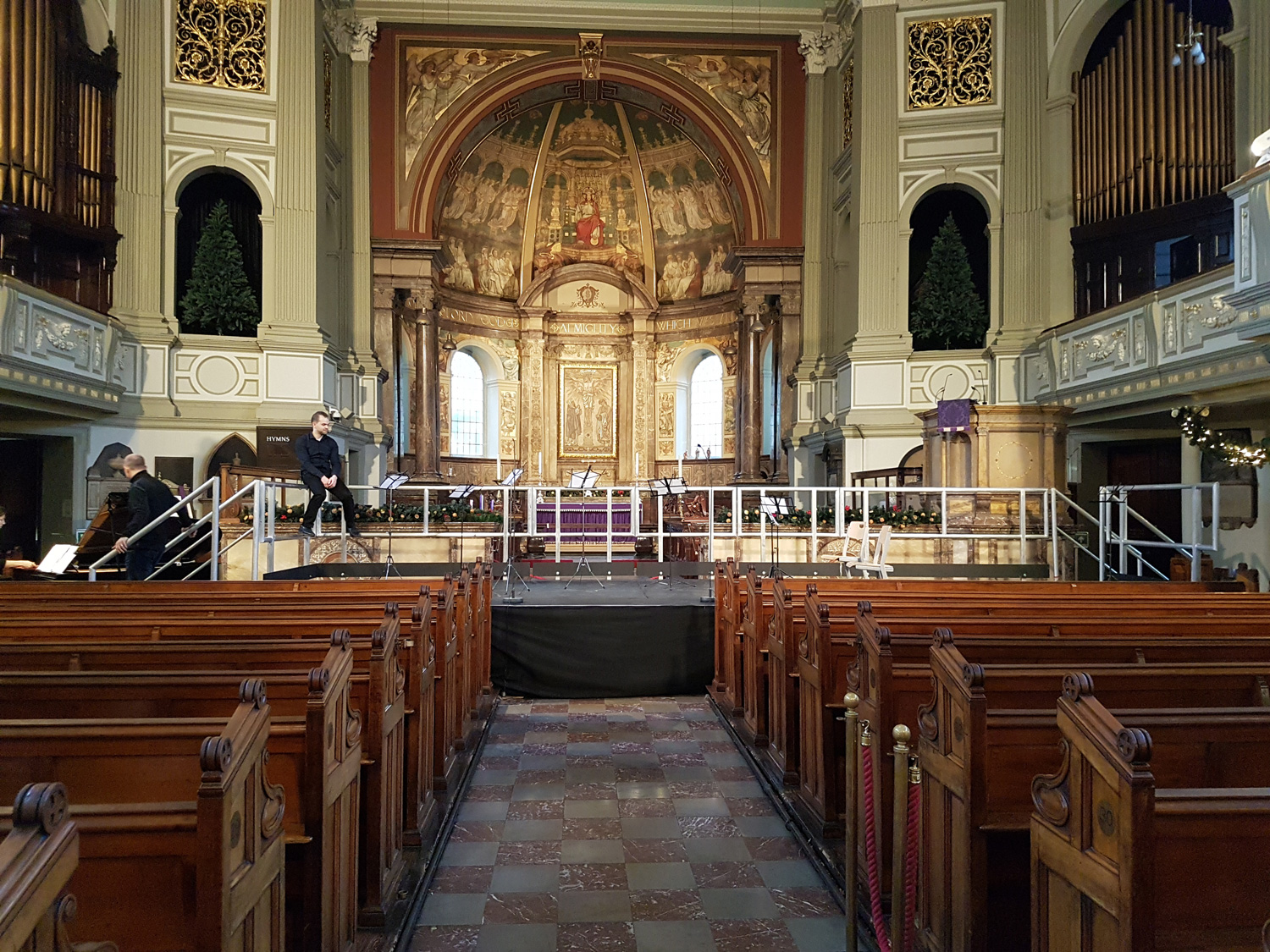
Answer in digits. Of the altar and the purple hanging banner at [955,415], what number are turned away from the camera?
0

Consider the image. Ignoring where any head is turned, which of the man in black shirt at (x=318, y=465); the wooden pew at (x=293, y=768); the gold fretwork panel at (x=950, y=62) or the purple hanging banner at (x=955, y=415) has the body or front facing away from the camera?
the wooden pew

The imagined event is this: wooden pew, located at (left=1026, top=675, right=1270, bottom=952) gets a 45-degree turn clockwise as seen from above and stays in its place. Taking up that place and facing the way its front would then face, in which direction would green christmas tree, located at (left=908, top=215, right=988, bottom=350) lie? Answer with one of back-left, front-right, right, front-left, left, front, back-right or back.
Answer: front

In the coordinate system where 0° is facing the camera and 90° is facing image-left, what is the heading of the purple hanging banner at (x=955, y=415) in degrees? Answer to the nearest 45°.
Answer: approximately 0°

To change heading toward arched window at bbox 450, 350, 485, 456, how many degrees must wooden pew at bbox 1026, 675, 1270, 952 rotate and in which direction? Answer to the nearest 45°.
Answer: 0° — it already faces it

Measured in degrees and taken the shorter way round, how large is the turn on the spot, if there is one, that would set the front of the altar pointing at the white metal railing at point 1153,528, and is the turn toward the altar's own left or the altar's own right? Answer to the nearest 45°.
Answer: approximately 45° to the altar's own left

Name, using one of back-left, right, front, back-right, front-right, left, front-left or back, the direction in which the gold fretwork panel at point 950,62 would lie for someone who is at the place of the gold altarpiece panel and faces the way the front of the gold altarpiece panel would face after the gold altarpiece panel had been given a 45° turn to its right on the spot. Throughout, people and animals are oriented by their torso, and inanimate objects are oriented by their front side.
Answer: left

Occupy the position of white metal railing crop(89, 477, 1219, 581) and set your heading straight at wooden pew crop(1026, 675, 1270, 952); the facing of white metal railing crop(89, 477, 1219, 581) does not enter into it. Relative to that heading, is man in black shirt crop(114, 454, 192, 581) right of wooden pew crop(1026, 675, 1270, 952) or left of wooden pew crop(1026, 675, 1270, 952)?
right
